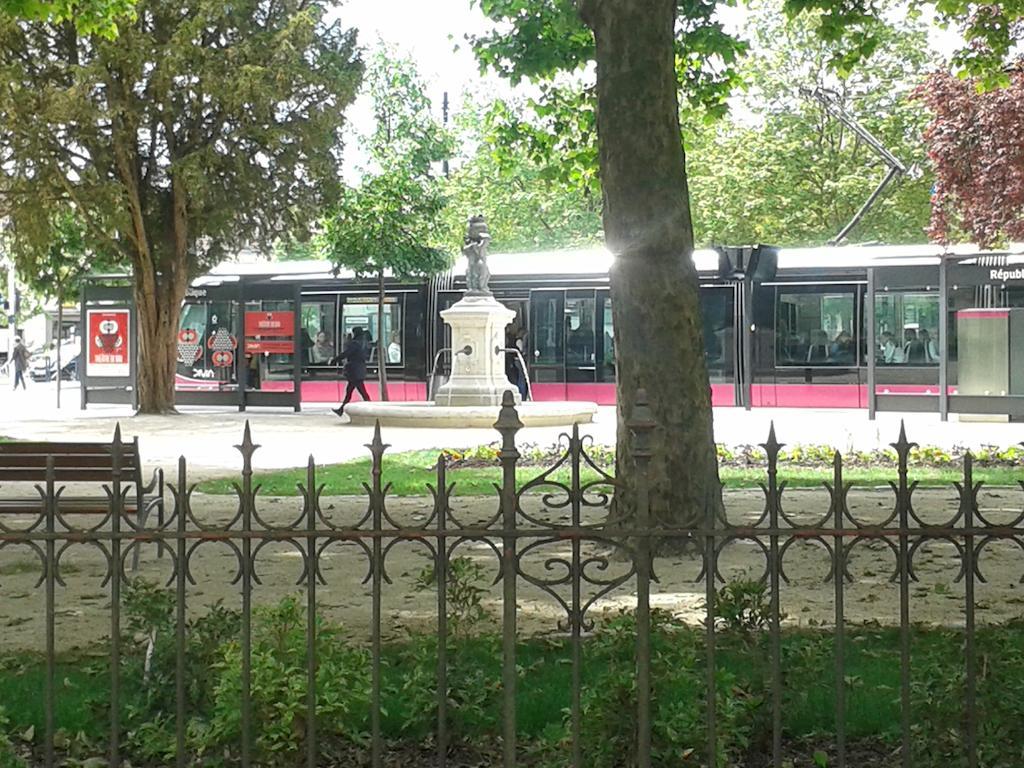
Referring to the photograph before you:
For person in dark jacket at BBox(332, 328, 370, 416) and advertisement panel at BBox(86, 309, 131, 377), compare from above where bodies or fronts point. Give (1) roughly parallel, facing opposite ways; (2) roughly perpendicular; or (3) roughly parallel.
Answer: roughly perpendicular

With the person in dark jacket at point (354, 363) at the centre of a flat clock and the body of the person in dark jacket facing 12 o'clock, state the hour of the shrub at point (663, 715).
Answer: The shrub is roughly at 9 o'clock from the person in dark jacket.

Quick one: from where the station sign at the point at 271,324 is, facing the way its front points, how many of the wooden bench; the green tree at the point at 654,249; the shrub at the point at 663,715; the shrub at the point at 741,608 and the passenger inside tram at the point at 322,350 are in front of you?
4

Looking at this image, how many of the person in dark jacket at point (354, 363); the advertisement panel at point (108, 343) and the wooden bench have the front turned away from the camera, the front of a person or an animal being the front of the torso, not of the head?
1

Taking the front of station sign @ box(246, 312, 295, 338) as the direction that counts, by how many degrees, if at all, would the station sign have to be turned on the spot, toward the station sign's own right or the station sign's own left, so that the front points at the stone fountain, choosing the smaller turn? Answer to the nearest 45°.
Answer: approximately 45° to the station sign's own left

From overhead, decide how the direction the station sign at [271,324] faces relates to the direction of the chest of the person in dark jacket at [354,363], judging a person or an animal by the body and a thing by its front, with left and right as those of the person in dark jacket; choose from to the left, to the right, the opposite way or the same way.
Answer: to the left

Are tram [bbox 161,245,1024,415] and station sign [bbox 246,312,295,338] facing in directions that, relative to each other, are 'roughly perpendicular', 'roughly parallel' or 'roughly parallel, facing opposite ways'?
roughly perpendicular

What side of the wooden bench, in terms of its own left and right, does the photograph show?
back

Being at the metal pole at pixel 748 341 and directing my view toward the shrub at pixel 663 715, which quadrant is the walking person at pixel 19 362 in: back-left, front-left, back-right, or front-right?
back-right

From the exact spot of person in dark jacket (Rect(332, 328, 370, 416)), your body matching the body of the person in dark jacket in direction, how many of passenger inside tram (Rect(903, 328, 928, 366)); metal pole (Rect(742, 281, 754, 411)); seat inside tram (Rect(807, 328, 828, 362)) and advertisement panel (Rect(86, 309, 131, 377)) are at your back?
3
